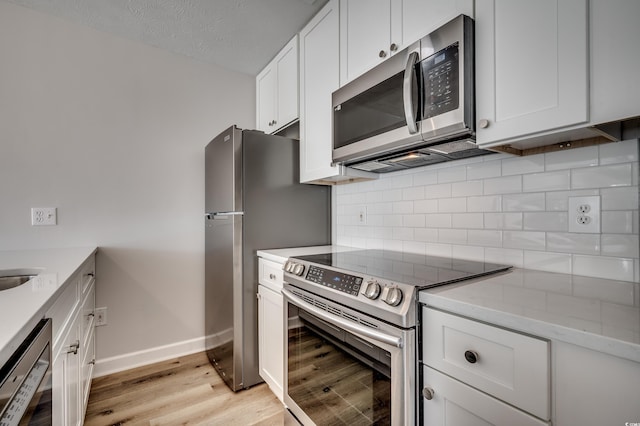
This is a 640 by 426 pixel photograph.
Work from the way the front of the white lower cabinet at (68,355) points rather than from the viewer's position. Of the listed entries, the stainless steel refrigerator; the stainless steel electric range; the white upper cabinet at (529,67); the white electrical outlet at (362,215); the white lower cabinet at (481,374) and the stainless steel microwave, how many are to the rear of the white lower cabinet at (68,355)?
0

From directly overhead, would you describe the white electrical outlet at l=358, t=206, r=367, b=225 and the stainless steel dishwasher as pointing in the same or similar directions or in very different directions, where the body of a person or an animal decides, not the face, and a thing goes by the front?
very different directions

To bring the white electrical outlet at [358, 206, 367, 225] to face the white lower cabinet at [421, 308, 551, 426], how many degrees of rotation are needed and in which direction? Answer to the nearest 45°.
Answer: approximately 45° to its left

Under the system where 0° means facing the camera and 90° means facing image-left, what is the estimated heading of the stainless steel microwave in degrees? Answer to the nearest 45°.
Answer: approximately 45°

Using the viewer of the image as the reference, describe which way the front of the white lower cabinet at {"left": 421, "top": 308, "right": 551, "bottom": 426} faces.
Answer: facing the viewer and to the left of the viewer

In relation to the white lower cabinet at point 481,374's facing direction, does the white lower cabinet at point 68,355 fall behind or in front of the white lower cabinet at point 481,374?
in front

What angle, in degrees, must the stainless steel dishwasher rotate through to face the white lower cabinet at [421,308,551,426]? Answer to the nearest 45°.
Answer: approximately 45° to its right

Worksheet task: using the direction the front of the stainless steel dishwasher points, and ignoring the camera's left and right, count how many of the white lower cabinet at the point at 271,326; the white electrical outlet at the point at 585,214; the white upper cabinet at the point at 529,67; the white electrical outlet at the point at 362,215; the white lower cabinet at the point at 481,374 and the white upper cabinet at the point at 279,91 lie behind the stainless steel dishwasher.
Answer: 0

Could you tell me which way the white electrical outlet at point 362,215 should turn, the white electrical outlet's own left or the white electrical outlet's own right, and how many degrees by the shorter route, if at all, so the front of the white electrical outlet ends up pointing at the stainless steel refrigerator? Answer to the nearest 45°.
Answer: approximately 45° to the white electrical outlet's own right

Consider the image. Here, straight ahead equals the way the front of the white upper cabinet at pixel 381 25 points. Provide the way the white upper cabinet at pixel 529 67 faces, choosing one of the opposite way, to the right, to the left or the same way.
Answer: the same way

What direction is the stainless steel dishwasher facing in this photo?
to the viewer's right

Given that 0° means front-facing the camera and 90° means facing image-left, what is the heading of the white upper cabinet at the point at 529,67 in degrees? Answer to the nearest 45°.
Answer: approximately 45°

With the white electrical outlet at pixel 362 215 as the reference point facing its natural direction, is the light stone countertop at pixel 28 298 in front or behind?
in front
